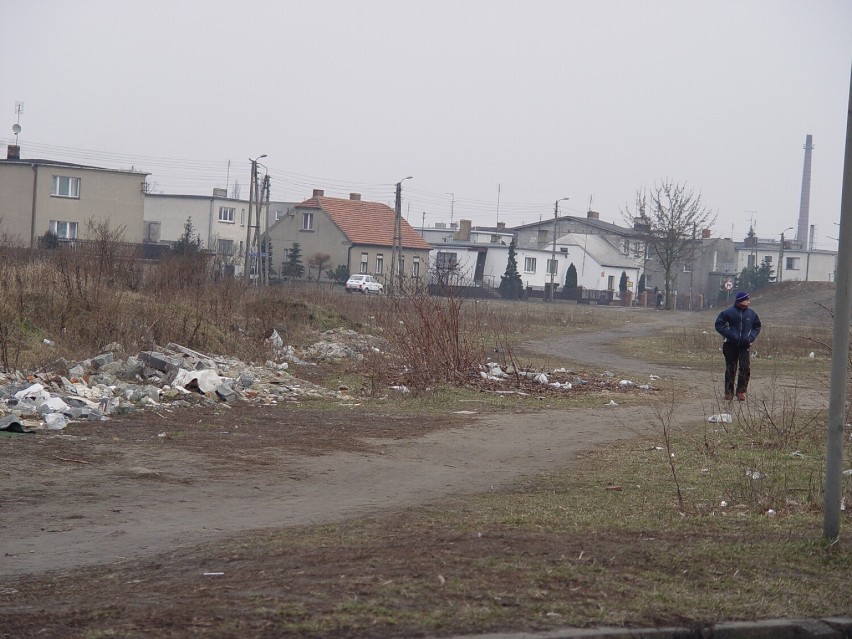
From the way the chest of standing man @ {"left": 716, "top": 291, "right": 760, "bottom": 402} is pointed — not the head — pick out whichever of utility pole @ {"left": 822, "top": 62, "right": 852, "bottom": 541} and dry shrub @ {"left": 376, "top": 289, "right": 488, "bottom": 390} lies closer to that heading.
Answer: the utility pole

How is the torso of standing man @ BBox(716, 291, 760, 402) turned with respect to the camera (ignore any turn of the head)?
toward the camera

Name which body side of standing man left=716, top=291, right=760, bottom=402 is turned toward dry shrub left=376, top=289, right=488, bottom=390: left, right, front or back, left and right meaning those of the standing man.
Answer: right

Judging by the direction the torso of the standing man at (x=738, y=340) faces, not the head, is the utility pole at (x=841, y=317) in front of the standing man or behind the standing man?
in front

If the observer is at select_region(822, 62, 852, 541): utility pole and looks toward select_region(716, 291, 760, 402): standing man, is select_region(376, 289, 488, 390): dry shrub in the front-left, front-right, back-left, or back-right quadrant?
front-left

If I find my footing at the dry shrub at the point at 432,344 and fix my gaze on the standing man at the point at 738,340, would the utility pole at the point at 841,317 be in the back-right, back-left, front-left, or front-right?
front-right
